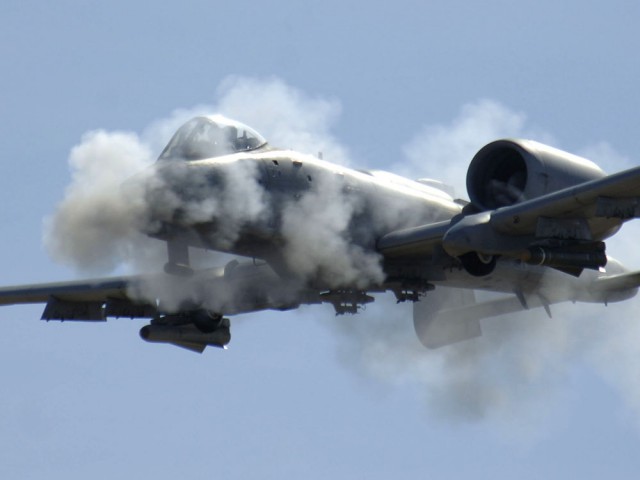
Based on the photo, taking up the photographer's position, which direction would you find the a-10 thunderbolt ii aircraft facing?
facing the viewer and to the left of the viewer
